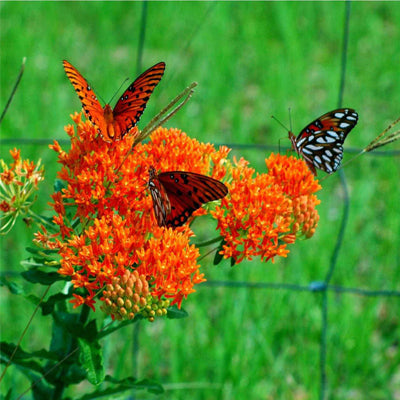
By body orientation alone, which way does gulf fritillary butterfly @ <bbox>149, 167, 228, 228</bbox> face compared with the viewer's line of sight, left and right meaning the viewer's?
facing away from the viewer and to the left of the viewer

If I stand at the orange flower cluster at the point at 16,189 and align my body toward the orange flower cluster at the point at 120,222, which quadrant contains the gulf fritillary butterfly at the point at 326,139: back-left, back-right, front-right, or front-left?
front-left

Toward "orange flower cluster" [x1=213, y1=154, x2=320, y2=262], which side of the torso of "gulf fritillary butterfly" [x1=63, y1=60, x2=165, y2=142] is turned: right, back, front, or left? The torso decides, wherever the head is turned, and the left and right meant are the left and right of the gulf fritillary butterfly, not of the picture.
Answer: right

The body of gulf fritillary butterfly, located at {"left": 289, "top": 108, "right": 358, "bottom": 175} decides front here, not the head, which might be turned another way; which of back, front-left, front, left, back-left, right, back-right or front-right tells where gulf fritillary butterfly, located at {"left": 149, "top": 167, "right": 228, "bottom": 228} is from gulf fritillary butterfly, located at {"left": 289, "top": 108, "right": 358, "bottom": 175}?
front-left

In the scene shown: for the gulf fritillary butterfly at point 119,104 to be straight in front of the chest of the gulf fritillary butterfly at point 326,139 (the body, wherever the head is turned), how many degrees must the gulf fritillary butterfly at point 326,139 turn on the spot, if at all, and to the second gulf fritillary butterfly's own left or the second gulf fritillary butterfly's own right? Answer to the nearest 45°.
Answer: approximately 45° to the second gulf fritillary butterfly's own left

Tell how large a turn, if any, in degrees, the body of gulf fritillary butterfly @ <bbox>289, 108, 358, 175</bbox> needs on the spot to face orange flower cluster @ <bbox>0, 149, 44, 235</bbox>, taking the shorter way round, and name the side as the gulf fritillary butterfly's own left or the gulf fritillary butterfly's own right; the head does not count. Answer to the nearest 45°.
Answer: approximately 45° to the gulf fritillary butterfly's own left

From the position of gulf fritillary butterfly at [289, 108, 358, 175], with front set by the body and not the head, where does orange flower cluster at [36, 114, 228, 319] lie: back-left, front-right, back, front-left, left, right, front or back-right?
front-left

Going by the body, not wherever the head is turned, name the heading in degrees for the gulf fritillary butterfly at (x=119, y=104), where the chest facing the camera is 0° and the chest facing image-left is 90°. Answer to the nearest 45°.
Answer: approximately 180°

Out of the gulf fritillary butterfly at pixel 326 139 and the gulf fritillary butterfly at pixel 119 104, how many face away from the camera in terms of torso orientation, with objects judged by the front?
1

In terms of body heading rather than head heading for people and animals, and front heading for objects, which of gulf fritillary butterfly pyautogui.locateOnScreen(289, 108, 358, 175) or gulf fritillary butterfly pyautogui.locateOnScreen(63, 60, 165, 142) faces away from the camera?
gulf fritillary butterfly pyautogui.locateOnScreen(63, 60, 165, 142)

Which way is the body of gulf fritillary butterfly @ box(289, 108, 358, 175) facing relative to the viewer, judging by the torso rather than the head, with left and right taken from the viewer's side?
facing to the left of the viewer

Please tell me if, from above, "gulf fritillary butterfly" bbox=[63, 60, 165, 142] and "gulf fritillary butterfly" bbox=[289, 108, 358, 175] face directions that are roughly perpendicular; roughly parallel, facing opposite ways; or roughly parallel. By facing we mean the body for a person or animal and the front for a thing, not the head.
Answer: roughly perpendicular
